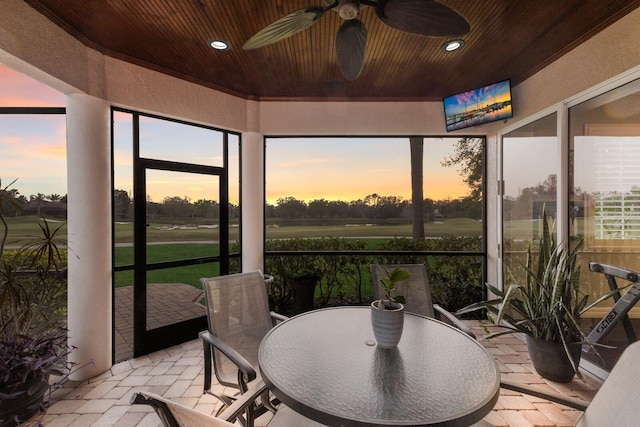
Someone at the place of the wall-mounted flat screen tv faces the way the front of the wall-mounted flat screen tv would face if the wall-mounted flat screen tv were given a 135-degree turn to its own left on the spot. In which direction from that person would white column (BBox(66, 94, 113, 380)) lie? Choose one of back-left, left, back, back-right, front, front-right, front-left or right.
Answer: back-right

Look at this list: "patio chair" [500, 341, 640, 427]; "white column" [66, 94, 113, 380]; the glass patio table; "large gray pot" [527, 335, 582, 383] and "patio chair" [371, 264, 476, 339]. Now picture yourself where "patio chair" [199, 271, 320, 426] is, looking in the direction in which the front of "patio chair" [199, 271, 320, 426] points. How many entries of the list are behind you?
1

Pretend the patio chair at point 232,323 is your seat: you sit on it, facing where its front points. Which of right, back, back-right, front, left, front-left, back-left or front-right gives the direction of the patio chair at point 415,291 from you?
front-left

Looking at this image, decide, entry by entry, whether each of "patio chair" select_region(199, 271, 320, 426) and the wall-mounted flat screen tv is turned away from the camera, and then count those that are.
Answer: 0

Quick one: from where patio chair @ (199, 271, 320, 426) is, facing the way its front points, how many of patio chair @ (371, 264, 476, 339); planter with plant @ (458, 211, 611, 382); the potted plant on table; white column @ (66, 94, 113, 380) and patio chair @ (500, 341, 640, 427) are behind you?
1

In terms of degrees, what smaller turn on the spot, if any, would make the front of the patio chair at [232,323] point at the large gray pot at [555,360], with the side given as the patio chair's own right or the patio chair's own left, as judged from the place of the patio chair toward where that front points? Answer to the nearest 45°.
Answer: approximately 45° to the patio chair's own left

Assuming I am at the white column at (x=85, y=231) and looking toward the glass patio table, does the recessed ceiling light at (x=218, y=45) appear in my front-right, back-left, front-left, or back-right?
front-left

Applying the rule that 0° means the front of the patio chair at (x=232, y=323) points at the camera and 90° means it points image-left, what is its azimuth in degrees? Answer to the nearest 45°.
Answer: approximately 315°

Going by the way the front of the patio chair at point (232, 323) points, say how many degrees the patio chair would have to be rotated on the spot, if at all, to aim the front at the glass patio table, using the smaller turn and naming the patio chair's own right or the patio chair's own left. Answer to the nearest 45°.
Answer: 0° — it already faces it

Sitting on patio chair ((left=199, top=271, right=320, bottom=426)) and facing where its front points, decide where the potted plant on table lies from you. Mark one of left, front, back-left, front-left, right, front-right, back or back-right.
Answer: front

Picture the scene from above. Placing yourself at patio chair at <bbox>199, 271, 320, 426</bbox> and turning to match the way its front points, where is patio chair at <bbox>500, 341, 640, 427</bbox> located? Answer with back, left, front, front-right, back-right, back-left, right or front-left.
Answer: front

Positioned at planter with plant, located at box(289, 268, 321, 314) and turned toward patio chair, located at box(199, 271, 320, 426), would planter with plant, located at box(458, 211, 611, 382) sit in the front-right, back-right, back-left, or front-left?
front-left

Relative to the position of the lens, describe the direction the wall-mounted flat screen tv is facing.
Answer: facing the viewer and to the left of the viewer

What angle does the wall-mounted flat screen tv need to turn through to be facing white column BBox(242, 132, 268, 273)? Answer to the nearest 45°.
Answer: approximately 45° to its right
